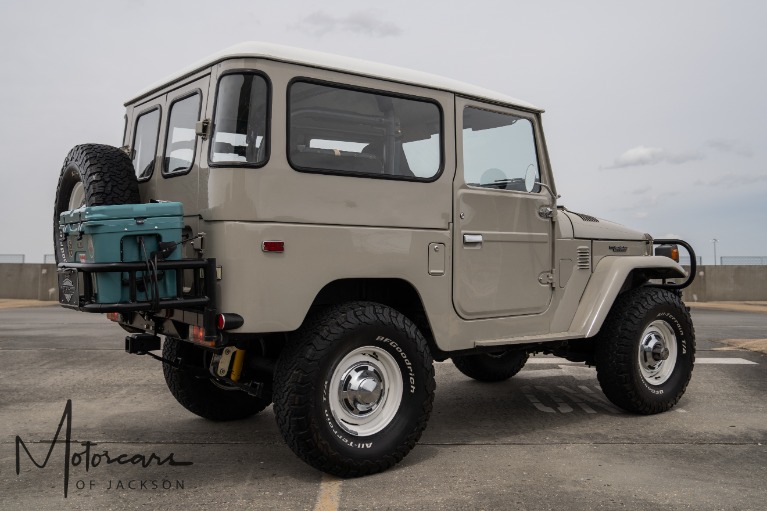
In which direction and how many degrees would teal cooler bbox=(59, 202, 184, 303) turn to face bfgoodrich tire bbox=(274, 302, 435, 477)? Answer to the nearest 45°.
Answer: approximately 180°

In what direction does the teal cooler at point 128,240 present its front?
to the viewer's left

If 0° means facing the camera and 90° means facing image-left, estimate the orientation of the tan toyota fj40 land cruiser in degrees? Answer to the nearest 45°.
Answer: approximately 225°

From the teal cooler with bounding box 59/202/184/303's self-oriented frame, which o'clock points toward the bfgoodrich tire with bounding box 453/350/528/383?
The bfgoodrich tire is roughly at 5 o'clock from the teal cooler.
